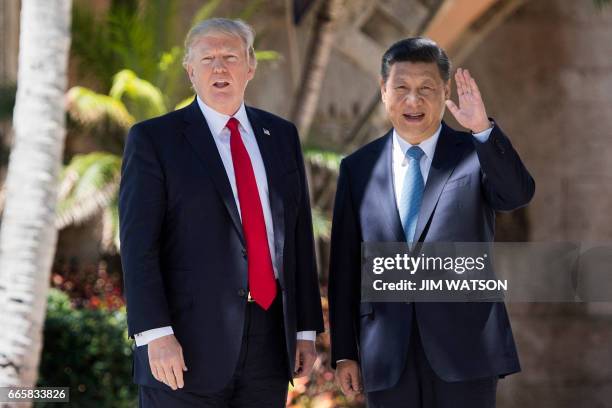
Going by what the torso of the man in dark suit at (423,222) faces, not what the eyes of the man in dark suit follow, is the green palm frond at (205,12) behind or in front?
behind

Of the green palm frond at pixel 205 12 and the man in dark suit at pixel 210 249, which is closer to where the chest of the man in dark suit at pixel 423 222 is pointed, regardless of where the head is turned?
the man in dark suit

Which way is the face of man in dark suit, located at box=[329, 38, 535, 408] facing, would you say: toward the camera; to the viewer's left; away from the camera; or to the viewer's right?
toward the camera

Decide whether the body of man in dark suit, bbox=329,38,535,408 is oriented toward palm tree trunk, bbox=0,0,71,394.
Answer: no

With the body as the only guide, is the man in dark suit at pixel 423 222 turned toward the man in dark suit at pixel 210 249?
no

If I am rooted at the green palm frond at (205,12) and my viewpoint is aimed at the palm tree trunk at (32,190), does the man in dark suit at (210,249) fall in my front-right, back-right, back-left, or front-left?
front-left

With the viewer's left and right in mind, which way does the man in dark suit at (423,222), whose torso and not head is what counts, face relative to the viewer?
facing the viewer

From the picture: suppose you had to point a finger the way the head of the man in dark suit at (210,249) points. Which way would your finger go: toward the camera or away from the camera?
toward the camera

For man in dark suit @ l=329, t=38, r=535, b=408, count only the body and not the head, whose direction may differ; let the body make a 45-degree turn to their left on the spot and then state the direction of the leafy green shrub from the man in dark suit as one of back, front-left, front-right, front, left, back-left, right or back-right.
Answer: back
